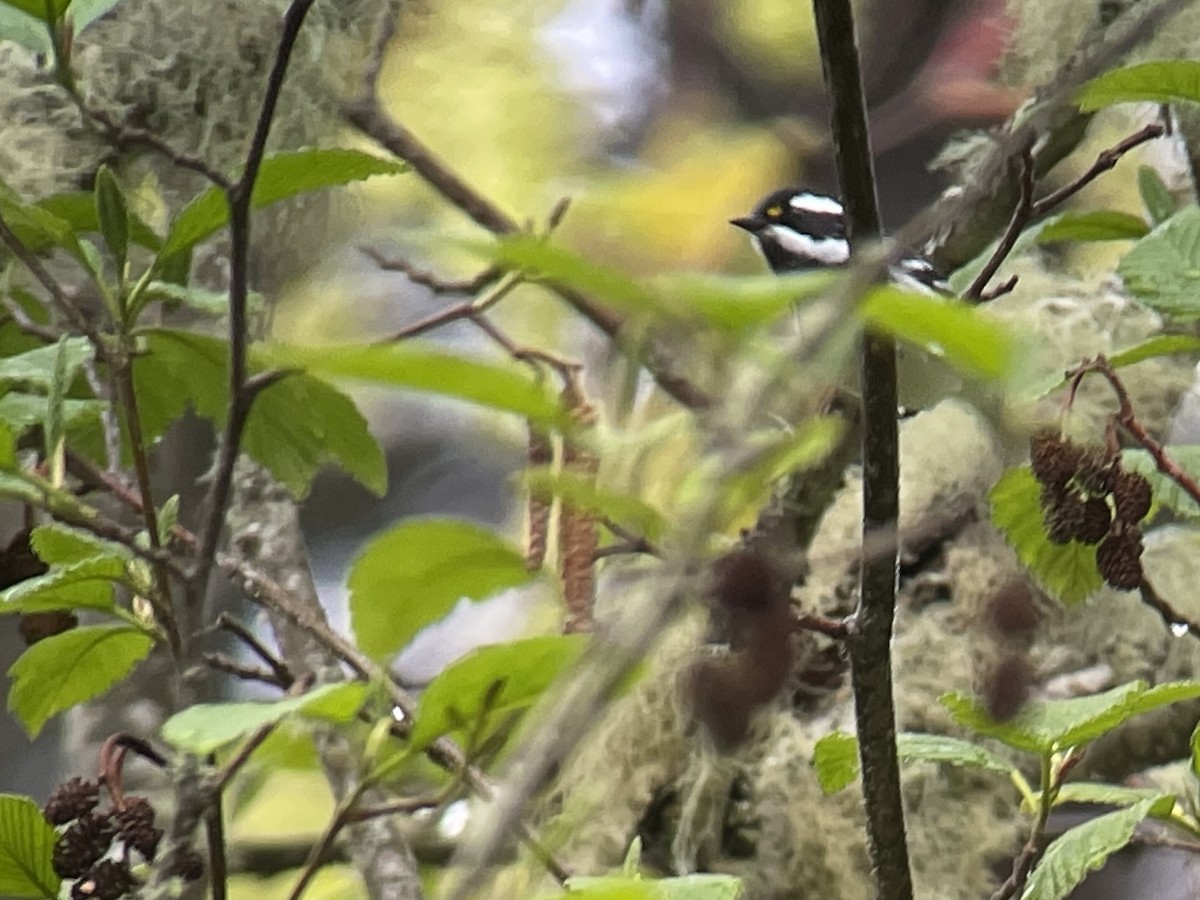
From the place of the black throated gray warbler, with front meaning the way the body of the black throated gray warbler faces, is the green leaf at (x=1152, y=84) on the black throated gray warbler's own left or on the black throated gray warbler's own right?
on the black throated gray warbler's own left

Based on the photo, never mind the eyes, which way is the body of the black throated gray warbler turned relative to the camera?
to the viewer's left

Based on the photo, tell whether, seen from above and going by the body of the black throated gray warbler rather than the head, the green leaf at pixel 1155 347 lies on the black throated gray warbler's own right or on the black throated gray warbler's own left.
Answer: on the black throated gray warbler's own left
